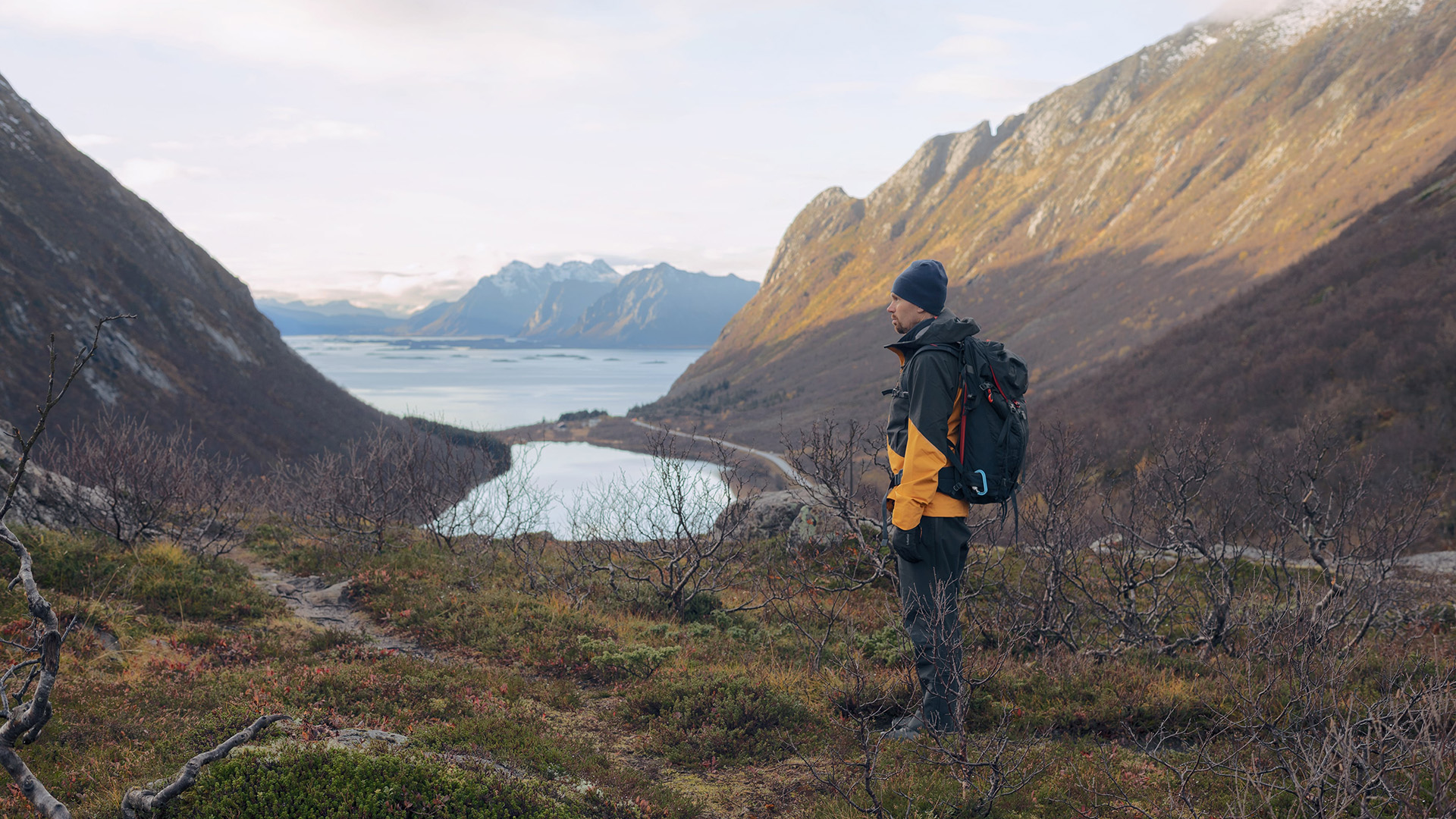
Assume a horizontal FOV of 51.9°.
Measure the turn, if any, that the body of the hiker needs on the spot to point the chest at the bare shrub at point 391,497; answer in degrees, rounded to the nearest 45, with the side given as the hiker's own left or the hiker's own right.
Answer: approximately 45° to the hiker's own right

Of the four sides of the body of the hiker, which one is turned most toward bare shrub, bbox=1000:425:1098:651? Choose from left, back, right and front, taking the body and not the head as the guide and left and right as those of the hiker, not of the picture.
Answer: right

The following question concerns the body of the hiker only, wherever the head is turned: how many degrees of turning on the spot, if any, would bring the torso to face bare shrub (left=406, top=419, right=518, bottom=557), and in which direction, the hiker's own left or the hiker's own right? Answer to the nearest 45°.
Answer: approximately 45° to the hiker's own right

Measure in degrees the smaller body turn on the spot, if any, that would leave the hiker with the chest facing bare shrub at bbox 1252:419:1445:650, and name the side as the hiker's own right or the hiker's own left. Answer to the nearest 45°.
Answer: approximately 135° to the hiker's own right

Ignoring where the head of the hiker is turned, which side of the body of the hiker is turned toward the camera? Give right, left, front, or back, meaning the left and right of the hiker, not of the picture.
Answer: left

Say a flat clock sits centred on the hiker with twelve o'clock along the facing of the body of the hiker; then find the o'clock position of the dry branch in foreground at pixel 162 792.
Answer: The dry branch in foreground is roughly at 11 o'clock from the hiker.
